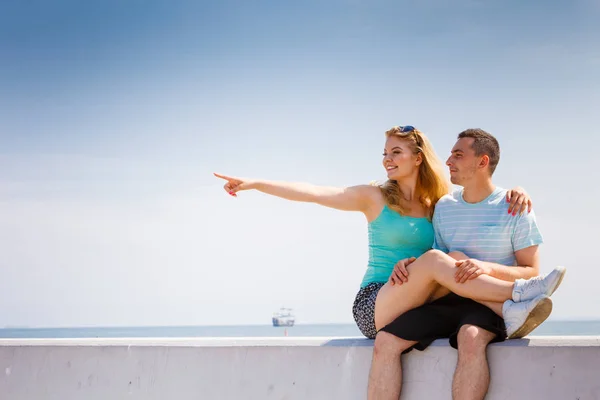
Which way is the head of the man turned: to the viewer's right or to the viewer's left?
to the viewer's left

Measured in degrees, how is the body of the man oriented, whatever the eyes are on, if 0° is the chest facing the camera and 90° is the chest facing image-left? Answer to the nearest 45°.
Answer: approximately 45°
